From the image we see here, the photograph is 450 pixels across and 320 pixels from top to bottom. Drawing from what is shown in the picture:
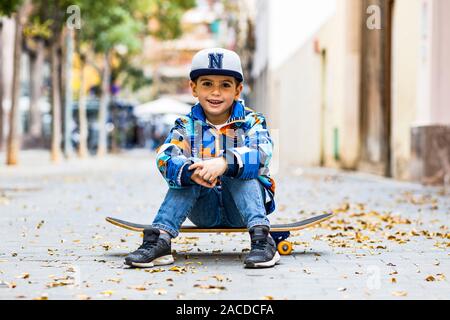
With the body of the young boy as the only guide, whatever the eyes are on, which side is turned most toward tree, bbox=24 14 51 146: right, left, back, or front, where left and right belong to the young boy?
back

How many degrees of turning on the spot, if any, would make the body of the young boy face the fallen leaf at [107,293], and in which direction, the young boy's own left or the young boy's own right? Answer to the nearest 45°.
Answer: approximately 45° to the young boy's own right

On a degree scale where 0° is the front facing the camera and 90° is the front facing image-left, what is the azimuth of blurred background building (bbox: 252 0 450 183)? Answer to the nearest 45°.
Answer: approximately 45°
